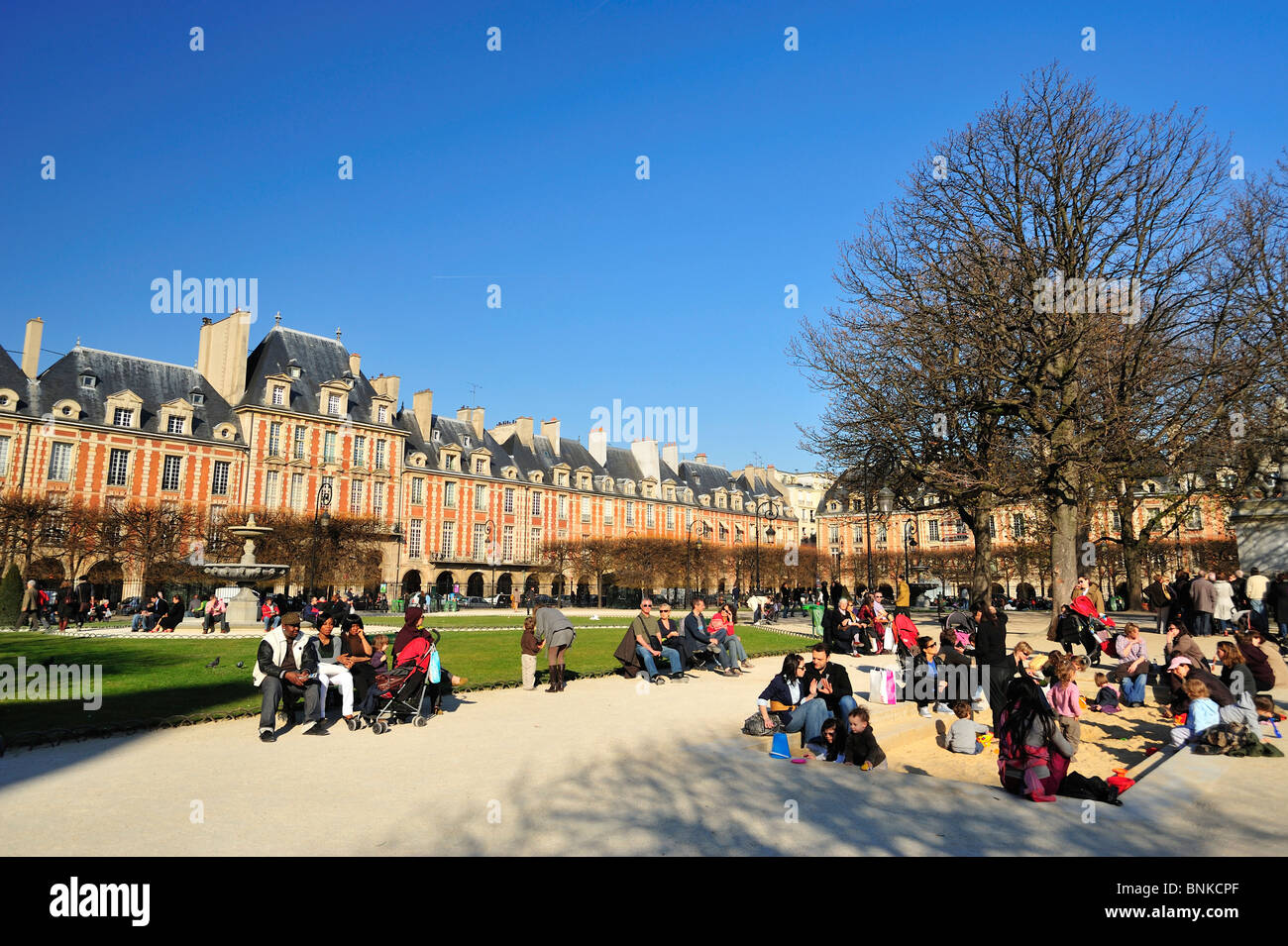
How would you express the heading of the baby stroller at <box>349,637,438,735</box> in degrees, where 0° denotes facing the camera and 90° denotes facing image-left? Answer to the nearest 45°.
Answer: approximately 45°

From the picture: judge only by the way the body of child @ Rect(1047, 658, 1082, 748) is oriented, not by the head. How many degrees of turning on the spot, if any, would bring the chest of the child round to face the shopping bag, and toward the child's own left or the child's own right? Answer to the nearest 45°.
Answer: approximately 45° to the child's own left

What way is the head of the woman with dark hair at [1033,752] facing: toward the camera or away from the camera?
away from the camera
